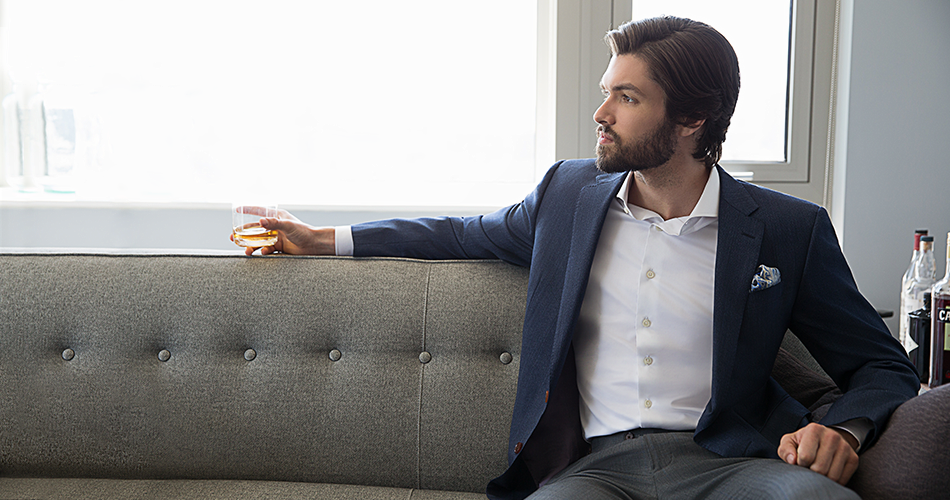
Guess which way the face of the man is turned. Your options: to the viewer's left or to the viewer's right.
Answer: to the viewer's left

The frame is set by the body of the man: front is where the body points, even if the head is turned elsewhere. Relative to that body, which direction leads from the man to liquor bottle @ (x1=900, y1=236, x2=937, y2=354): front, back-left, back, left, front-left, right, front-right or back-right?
back-left

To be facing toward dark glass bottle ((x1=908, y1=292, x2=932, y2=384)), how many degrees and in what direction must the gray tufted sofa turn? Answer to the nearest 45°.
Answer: approximately 90° to its left

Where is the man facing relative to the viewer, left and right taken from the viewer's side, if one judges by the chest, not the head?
facing the viewer

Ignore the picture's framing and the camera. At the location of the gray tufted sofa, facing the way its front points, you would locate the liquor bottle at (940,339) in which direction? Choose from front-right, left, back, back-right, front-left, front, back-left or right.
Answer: left

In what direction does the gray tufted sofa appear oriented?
toward the camera
